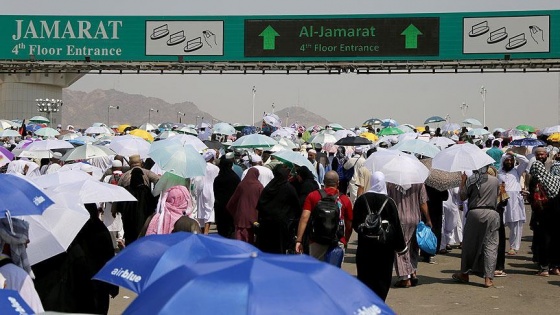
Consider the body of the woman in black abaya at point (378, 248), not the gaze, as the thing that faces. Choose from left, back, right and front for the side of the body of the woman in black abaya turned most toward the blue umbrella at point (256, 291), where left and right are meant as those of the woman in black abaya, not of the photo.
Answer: back

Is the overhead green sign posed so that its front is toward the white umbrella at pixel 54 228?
yes

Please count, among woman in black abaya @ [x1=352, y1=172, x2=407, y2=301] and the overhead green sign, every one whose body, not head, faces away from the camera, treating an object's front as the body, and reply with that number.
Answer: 1

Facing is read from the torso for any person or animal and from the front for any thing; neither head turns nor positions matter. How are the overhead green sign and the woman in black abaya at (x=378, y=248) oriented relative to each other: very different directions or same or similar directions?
very different directions

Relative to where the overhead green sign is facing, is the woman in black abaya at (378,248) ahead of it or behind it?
ahead

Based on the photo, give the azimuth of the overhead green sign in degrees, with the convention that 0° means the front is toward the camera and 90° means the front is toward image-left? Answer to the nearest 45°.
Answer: approximately 0°

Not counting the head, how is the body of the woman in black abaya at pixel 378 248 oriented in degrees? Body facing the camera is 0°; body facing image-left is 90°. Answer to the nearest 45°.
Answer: approximately 180°

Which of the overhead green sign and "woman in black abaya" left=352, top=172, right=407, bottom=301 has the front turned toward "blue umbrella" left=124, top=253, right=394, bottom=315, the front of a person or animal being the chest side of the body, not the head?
the overhead green sign

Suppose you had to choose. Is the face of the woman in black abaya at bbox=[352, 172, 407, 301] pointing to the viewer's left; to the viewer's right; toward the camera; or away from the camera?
away from the camera
